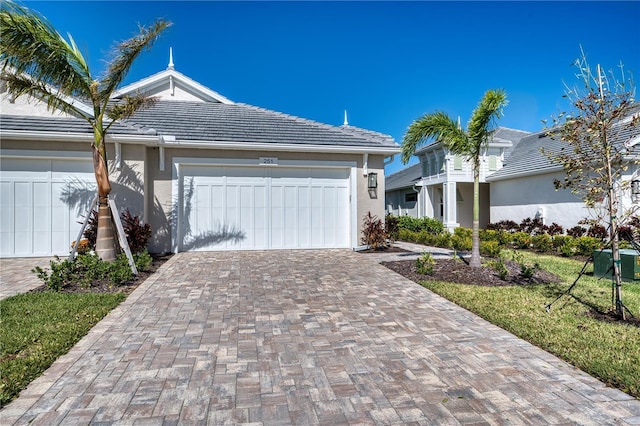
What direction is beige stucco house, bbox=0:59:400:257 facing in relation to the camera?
toward the camera

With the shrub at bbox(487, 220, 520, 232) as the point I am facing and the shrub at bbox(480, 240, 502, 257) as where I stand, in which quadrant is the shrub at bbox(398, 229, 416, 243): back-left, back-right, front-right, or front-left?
front-left

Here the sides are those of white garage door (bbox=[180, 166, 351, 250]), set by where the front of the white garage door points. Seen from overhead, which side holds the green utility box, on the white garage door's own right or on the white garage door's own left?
on the white garage door's own left

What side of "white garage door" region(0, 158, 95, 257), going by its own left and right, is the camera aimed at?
front

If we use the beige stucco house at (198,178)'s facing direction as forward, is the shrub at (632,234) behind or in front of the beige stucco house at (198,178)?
in front

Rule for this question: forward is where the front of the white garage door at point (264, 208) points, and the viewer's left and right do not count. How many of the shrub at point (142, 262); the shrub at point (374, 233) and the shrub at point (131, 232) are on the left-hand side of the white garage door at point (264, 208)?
1

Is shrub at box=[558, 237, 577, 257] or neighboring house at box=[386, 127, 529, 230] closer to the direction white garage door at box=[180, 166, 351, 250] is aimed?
the shrub

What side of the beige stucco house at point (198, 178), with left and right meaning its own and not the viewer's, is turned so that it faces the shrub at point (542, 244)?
left

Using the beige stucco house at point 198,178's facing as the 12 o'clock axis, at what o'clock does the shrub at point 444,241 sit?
The shrub is roughly at 9 o'clock from the beige stucco house.

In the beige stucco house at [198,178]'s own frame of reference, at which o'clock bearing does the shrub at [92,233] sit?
The shrub is roughly at 2 o'clock from the beige stucco house.

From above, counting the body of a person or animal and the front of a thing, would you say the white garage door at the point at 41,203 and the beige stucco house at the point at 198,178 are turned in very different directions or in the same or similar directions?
same or similar directions

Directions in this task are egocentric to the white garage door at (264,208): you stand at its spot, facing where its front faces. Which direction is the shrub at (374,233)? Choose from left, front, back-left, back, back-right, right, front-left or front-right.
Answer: left

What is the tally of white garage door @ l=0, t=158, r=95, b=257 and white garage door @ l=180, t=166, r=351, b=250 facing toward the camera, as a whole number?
2

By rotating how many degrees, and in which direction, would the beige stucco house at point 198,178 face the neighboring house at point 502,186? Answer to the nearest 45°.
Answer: approximately 90° to its left

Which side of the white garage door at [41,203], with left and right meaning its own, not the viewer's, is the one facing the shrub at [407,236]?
left

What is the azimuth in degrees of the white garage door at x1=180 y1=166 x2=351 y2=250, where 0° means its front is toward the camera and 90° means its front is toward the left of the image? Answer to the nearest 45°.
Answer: approximately 0°

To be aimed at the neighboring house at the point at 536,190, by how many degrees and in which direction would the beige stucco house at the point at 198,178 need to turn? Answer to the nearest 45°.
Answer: approximately 90° to its left

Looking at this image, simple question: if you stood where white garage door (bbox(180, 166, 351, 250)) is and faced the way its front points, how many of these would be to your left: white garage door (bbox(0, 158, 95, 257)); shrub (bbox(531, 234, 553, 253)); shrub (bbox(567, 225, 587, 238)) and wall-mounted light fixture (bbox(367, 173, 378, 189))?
3
